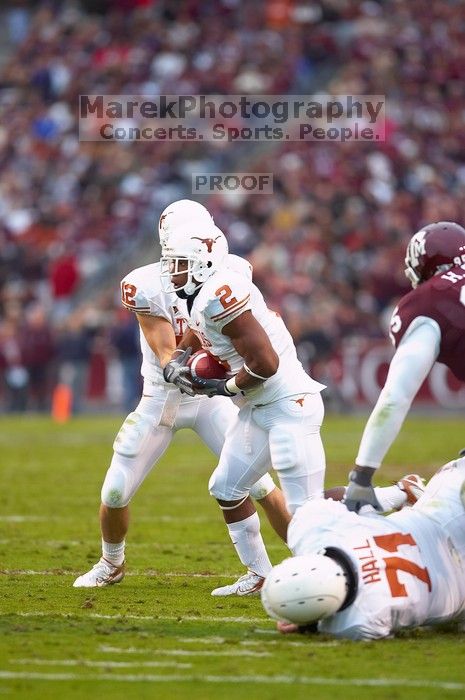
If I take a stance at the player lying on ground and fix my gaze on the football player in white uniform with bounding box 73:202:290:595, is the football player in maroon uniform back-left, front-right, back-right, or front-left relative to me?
back-right

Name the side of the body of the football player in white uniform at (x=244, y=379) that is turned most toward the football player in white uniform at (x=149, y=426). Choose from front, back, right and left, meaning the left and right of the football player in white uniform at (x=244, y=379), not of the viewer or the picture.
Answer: right

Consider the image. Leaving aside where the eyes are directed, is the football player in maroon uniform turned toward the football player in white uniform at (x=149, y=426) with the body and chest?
yes

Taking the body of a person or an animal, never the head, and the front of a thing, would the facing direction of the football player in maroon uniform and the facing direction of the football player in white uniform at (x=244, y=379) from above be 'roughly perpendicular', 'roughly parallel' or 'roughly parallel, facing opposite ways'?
roughly perpendicular

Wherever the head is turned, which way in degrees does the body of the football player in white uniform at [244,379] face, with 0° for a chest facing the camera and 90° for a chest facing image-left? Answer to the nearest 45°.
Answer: approximately 45°

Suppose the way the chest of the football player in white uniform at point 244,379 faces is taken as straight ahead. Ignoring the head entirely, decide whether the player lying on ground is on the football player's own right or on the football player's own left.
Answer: on the football player's own left

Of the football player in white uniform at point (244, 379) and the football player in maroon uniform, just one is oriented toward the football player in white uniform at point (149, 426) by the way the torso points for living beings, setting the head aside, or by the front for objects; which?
the football player in maroon uniform

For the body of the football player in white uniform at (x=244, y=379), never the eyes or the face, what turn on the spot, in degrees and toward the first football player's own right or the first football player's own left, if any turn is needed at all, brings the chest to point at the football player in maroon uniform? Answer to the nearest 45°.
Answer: approximately 90° to the first football player's own left

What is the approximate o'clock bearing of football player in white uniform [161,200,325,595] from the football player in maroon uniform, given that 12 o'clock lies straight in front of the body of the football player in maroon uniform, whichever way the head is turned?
The football player in white uniform is roughly at 12 o'clock from the football player in maroon uniform.

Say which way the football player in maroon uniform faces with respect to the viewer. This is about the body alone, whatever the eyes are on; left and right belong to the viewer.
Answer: facing away from the viewer and to the left of the viewer
